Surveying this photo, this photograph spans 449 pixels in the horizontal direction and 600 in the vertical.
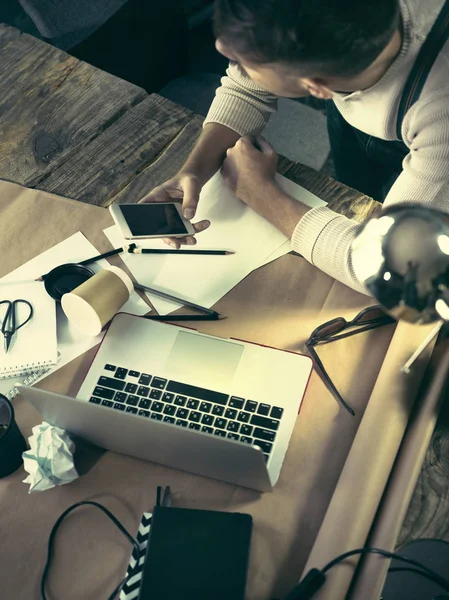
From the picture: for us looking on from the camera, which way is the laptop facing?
facing away from the viewer

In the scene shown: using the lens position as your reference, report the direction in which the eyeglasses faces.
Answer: facing away from the viewer and to the left of the viewer
